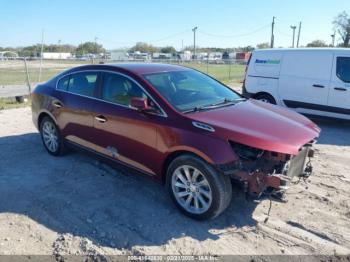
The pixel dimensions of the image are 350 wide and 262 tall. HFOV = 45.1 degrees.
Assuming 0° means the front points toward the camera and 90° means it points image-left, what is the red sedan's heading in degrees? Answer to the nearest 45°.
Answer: approximately 315°

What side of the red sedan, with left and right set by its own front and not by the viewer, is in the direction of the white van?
left

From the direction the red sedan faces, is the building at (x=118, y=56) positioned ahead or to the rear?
to the rear

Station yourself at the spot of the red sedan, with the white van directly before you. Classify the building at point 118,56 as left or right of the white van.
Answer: left
